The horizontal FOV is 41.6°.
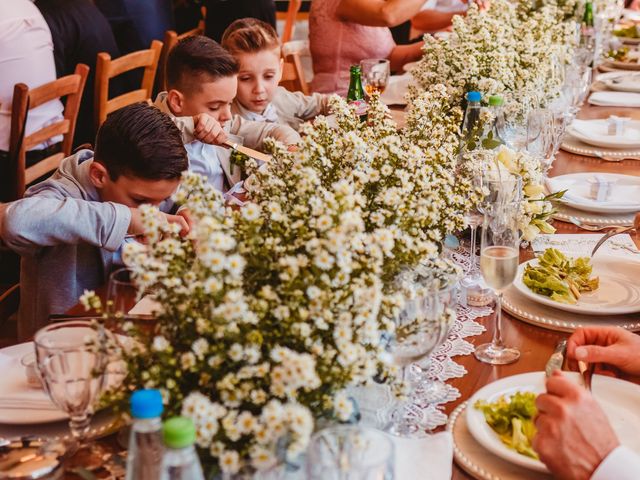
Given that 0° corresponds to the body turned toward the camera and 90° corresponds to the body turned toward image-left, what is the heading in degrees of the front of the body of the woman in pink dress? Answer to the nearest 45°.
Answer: approximately 270°

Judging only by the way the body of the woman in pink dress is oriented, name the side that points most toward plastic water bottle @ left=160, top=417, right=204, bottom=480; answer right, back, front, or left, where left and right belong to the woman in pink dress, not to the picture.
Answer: right
